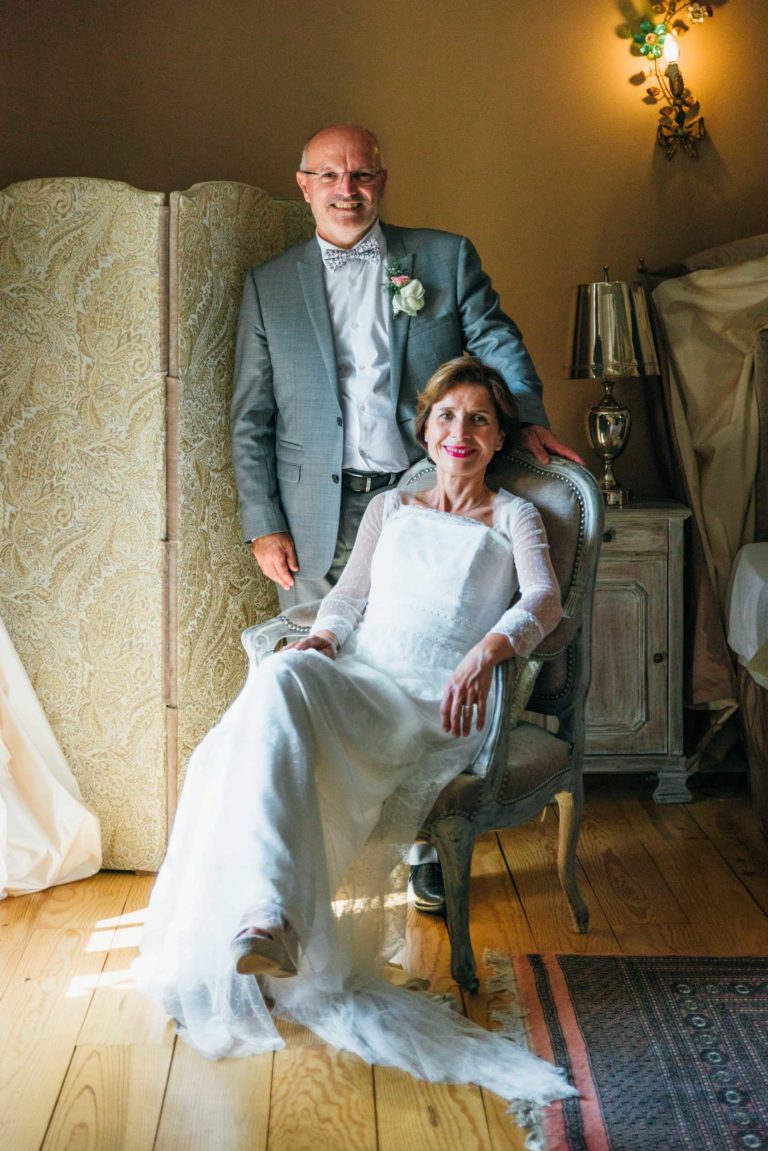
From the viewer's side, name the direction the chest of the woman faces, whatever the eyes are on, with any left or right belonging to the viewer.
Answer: facing the viewer and to the left of the viewer

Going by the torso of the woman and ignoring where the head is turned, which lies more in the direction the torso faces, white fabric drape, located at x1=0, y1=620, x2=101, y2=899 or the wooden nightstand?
the white fabric drape

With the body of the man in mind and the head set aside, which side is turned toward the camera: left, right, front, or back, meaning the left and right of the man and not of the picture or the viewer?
front

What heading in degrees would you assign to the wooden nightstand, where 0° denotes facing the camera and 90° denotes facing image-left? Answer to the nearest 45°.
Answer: approximately 0°

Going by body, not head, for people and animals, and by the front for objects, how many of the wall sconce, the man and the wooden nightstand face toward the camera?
3

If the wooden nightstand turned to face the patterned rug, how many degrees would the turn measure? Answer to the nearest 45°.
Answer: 0° — it already faces it
